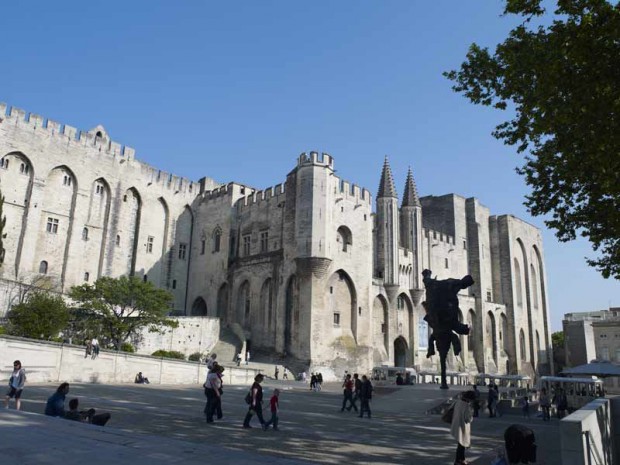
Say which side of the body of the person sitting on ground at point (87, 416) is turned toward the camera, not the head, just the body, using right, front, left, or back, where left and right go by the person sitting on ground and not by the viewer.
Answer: right

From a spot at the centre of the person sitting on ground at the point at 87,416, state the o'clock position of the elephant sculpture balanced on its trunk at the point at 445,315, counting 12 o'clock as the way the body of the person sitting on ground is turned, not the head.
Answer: The elephant sculpture balanced on its trunk is roughly at 11 o'clock from the person sitting on ground.

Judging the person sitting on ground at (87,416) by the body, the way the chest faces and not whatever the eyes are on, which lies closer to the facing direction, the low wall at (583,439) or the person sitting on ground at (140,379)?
the low wall

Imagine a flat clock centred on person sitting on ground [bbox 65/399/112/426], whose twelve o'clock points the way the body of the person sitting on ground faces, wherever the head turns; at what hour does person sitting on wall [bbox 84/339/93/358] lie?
The person sitting on wall is roughly at 9 o'clock from the person sitting on ground.

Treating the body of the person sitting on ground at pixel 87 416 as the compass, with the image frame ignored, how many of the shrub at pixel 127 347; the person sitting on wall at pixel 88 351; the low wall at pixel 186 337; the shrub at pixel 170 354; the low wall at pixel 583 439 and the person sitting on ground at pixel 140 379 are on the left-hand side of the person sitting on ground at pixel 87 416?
5
